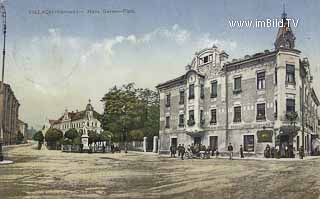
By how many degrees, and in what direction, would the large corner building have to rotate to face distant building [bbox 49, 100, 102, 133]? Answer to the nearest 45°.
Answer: approximately 45° to its right

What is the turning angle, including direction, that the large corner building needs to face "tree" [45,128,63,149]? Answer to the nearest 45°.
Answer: approximately 45° to its right

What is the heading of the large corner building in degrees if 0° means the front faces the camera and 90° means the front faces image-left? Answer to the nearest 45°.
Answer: approximately 45°

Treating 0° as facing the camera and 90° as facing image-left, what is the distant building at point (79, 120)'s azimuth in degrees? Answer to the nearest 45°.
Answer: approximately 45°

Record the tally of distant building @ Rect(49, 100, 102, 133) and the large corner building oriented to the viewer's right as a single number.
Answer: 0

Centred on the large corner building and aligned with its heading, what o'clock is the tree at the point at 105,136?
The tree is roughly at 1 o'clock from the large corner building.

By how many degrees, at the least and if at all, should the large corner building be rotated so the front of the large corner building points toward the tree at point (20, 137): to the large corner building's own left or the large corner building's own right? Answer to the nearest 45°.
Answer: approximately 45° to the large corner building's own right

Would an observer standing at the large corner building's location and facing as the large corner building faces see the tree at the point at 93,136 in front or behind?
in front
